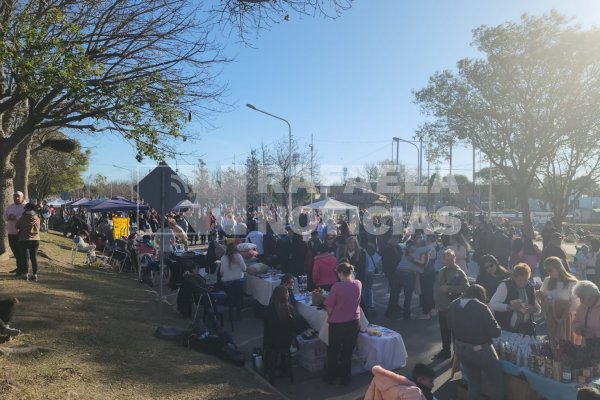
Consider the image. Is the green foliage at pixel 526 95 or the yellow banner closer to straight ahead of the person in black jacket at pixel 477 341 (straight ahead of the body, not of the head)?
the green foliage

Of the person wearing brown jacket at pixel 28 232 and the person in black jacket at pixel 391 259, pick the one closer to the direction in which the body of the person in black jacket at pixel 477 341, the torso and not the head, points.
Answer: the person in black jacket

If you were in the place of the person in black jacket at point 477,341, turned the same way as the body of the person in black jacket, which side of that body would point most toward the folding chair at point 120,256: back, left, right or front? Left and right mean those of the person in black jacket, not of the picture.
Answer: left

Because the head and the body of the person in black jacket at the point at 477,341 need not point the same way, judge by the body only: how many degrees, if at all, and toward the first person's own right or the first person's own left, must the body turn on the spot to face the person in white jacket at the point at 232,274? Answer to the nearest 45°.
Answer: approximately 90° to the first person's own left

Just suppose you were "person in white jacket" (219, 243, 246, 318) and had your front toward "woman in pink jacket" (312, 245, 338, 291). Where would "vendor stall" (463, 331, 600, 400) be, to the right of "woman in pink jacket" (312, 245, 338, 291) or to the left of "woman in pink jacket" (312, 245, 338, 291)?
right

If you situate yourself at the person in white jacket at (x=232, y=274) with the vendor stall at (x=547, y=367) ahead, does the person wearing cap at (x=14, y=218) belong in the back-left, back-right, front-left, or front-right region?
back-right

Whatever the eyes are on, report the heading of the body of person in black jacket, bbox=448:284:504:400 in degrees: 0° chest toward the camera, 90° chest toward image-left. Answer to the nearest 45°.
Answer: approximately 225°

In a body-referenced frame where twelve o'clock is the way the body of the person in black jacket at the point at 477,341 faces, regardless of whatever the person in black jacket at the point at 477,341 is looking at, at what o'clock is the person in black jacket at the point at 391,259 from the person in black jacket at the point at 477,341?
the person in black jacket at the point at 391,259 is roughly at 10 o'clock from the person in black jacket at the point at 477,341.

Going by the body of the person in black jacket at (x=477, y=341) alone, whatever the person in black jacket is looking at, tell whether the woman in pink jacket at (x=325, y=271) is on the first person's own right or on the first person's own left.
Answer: on the first person's own left

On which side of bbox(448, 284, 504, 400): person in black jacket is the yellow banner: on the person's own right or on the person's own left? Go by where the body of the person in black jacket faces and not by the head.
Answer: on the person's own left

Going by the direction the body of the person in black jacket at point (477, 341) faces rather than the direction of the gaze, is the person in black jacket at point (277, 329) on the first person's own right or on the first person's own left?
on the first person's own left

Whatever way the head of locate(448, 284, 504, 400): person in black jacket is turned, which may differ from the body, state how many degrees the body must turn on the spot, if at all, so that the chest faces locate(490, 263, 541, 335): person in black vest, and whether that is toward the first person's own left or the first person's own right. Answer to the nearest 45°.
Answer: approximately 45° to the first person's own left
